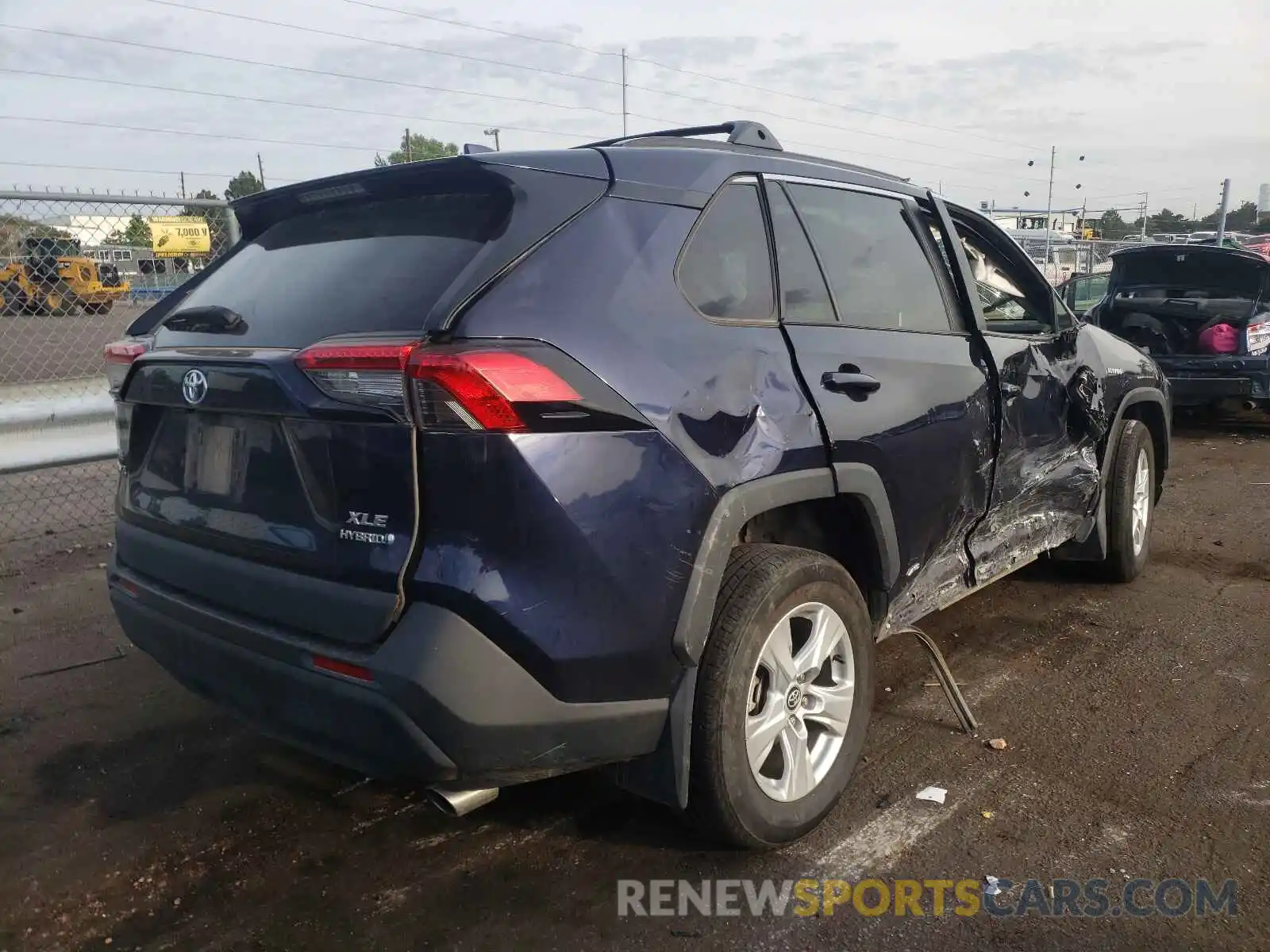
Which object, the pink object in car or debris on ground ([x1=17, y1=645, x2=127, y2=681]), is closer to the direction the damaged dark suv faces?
the pink object in car

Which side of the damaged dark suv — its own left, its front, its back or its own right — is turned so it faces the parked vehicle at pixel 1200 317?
front

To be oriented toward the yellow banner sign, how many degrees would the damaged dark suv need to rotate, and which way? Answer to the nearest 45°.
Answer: approximately 90° to its left

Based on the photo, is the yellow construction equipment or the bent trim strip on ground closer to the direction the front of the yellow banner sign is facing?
the bent trim strip on ground

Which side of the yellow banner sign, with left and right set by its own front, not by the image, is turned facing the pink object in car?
left

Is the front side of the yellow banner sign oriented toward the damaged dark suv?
yes

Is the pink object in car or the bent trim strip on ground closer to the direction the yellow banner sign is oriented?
the bent trim strip on ground

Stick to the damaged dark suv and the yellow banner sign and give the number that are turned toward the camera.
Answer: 1

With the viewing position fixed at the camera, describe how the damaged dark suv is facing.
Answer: facing away from the viewer and to the right of the viewer

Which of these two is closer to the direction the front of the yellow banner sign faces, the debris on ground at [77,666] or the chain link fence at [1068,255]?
the debris on ground

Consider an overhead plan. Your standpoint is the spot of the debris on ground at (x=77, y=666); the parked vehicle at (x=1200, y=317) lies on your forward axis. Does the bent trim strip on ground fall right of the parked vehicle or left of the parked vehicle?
right
